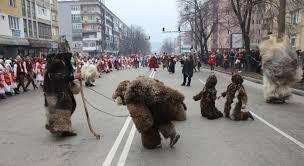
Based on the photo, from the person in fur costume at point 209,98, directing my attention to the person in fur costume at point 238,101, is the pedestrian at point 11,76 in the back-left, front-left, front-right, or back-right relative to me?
back-left

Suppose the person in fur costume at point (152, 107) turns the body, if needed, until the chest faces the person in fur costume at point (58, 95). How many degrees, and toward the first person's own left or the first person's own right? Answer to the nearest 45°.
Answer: approximately 45° to the first person's own right

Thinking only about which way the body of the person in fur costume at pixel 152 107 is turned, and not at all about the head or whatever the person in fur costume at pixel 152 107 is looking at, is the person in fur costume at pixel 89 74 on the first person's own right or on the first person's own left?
on the first person's own right

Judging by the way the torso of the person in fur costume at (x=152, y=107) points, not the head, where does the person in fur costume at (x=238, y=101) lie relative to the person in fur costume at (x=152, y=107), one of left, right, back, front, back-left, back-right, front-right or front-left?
back-right

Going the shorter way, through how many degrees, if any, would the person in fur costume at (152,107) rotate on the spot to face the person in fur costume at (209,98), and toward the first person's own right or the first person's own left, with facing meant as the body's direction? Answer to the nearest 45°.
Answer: approximately 135° to the first person's own right

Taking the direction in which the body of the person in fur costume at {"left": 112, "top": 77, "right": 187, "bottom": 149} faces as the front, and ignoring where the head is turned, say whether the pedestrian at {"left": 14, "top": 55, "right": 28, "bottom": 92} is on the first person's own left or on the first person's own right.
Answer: on the first person's own right

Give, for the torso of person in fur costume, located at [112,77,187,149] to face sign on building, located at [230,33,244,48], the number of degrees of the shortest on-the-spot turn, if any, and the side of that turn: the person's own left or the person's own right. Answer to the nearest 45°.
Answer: approximately 90° to the person's own right

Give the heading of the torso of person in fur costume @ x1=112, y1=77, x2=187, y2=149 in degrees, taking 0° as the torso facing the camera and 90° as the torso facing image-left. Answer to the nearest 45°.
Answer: approximately 90°

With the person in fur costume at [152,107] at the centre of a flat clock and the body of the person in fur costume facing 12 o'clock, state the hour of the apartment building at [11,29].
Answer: The apartment building is roughly at 2 o'clock from the person in fur costume.
